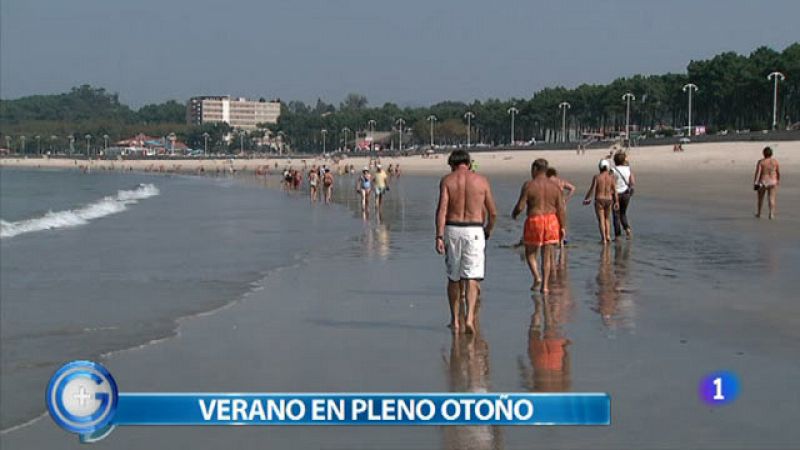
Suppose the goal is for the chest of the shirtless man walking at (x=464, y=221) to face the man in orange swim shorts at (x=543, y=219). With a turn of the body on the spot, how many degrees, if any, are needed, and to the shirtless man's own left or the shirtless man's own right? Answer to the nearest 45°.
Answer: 0° — they already face them

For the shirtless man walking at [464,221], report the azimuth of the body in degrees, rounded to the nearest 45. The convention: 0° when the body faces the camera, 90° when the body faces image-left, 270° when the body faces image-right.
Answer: approximately 180°

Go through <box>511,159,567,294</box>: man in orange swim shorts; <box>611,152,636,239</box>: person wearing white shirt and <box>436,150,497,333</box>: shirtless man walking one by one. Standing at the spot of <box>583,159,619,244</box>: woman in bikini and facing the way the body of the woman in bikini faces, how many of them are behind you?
2

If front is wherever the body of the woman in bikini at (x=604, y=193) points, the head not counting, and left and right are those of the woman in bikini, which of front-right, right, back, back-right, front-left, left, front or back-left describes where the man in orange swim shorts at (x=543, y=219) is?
back

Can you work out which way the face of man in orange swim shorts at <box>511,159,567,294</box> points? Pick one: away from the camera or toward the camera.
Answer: away from the camera

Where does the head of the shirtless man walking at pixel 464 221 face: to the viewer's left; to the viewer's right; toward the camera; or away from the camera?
away from the camera

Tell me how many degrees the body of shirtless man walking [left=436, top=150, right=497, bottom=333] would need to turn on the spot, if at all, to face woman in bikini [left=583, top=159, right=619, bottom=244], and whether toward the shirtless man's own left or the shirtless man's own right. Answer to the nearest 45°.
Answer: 0° — they already face them
